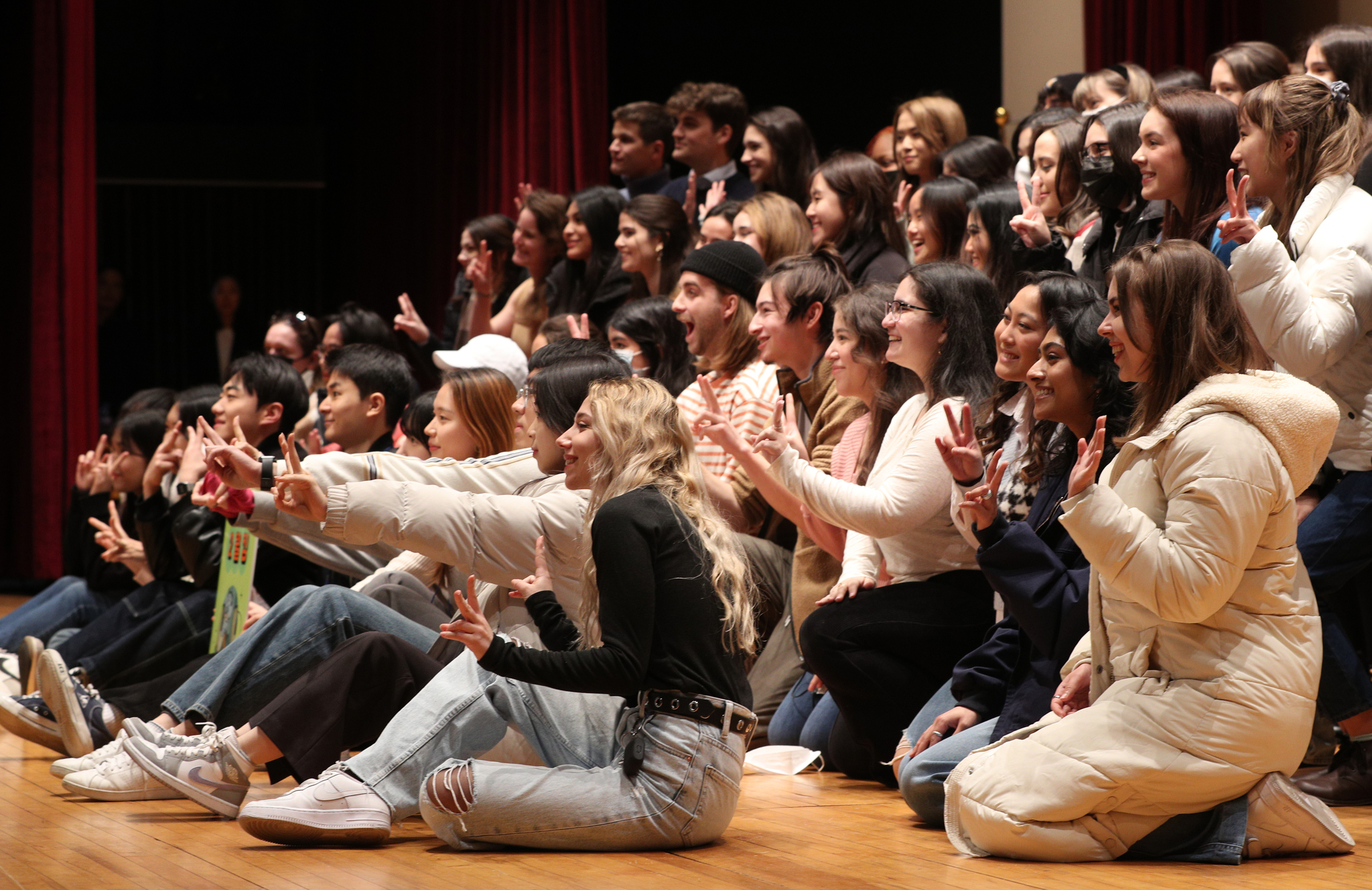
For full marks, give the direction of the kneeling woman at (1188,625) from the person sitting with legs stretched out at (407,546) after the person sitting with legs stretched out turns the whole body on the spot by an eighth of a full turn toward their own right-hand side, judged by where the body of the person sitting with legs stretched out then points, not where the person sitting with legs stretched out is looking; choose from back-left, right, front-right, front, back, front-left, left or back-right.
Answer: back

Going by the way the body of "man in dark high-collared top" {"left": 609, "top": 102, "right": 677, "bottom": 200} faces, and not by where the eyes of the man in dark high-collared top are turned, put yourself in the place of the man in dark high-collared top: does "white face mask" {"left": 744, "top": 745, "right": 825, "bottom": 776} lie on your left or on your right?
on your left

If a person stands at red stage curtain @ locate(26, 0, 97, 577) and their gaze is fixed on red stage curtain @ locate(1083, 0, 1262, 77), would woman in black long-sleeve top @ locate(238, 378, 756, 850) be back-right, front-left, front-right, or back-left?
front-right

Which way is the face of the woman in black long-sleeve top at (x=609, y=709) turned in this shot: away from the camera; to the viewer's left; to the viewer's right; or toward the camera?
to the viewer's left

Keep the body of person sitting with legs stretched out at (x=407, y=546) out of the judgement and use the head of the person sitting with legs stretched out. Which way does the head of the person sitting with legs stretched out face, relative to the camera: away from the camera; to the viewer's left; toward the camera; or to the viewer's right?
to the viewer's left

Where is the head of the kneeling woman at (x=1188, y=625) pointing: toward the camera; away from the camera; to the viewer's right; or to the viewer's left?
to the viewer's left

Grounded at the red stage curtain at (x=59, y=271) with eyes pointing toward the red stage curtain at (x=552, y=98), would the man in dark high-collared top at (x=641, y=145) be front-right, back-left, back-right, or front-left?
front-right

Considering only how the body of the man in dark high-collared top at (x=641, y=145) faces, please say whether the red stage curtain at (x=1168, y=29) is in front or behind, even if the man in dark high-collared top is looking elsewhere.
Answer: behind

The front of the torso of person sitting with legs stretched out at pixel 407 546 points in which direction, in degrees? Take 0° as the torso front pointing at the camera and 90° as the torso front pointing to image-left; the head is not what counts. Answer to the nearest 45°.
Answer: approximately 90°
